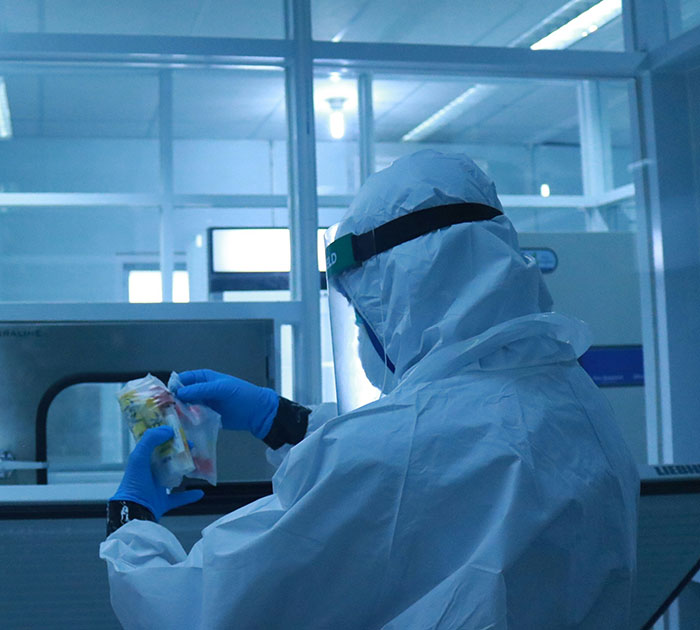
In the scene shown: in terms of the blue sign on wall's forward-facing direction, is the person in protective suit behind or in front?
in front

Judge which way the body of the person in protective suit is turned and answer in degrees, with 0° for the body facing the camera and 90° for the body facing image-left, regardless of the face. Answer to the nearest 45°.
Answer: approximately 135°

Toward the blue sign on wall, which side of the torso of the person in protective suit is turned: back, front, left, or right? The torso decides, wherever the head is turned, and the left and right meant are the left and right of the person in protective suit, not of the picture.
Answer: right

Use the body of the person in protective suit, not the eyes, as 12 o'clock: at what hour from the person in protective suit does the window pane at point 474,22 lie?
The window pane is roughly at 2 o'clock from the person in protective suit.

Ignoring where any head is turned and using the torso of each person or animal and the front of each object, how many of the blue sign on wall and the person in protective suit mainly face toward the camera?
1

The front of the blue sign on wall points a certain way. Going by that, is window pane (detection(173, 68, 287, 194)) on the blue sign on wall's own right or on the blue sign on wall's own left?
on the blue sign on wall's own right

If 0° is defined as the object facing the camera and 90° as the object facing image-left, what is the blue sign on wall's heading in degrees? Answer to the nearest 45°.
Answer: approximately 0°

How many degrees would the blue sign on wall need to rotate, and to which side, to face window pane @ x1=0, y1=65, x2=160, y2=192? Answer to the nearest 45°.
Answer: approximately 90° to its right
